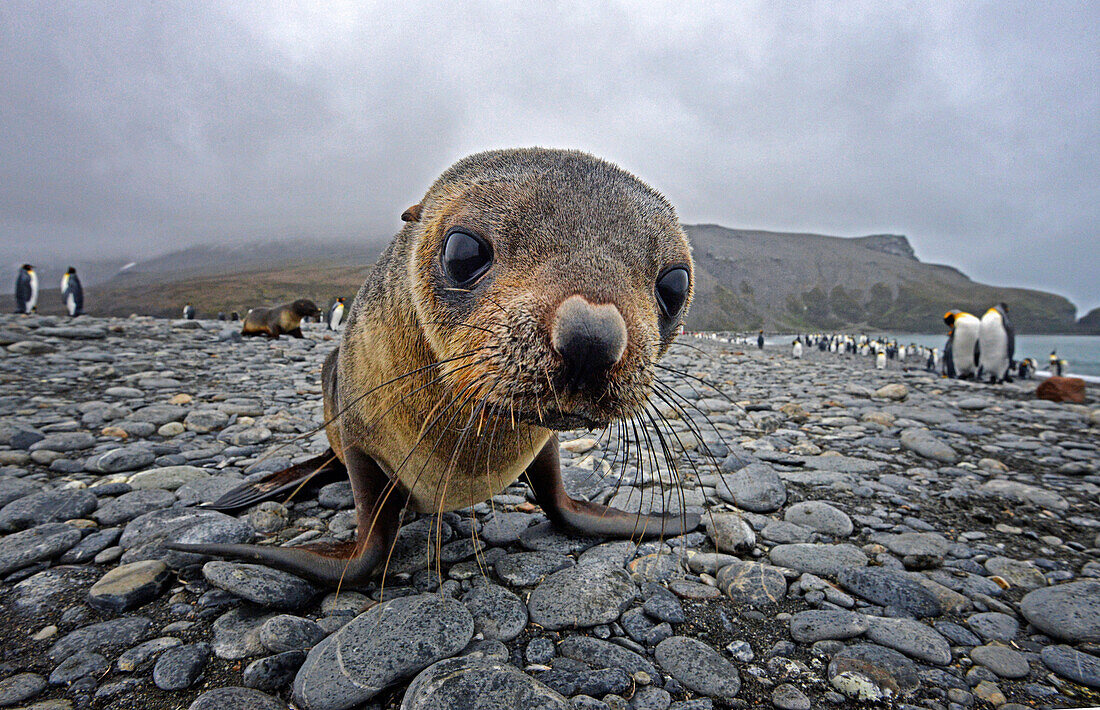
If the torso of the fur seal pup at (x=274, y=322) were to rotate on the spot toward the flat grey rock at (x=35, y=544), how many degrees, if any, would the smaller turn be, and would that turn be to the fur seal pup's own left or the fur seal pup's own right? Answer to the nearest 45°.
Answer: approximately 90° to the fur seal pup's own right

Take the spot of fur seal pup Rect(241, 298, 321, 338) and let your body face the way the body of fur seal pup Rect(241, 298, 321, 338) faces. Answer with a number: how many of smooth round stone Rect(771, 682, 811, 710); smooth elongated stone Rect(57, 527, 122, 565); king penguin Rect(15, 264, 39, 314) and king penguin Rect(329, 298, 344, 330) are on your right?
2

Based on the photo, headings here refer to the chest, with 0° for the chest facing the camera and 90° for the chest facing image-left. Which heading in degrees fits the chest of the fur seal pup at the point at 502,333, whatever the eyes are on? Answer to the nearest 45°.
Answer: approximately 315°

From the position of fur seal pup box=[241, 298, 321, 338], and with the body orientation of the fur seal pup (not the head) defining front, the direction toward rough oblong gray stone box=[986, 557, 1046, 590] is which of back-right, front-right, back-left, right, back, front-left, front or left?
right

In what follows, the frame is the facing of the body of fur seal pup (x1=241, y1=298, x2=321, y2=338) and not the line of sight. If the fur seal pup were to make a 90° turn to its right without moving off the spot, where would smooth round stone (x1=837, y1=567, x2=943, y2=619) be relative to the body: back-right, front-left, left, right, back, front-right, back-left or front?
front

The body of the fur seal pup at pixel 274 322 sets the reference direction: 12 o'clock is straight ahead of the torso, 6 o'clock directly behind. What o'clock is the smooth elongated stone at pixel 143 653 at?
The smooth elongated stone is roughly at 3 o'clock from the fur seal pup.

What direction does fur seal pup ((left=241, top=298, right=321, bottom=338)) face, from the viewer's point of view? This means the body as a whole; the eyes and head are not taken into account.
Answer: to the viewer's right

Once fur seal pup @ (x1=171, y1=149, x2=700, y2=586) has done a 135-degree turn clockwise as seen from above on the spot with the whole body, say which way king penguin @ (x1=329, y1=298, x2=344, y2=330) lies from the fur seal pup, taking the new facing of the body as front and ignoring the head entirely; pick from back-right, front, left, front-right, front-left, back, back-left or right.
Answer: right

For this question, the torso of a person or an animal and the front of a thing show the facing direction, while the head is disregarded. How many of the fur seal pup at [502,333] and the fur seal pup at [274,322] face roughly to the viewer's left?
0

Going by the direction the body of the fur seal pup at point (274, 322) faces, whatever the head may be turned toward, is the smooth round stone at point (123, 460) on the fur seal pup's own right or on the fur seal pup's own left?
on the fur seal pup's own right

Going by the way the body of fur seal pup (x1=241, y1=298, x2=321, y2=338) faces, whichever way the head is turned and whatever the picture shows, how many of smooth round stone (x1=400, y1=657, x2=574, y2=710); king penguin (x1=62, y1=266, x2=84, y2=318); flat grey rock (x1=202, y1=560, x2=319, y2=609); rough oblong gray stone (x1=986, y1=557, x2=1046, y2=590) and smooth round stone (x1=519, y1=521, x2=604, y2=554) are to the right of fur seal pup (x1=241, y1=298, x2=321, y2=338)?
4

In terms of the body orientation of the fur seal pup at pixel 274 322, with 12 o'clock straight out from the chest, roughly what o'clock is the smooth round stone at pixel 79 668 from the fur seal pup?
The smooth round stone is roughly at 3 o'clock from the fur seal pup.
